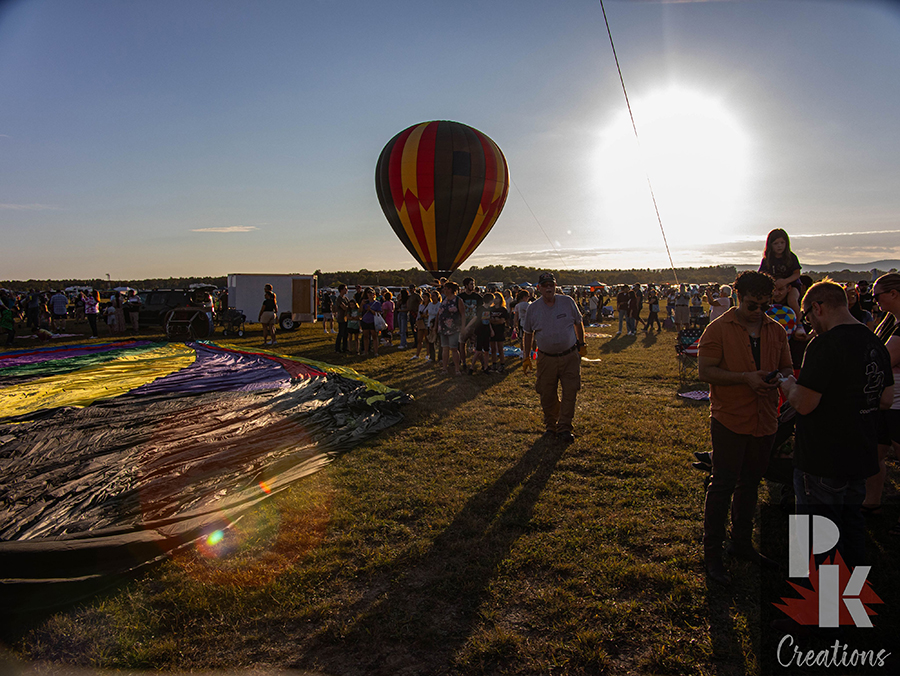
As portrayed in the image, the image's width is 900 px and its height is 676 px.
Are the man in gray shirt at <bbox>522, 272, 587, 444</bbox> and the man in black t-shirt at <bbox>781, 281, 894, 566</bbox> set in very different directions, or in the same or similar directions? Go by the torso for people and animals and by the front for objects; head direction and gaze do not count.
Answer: very different directions

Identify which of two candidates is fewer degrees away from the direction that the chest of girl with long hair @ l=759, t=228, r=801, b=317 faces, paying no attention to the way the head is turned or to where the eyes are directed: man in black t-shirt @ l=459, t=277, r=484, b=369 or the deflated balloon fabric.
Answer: the deflated balloon fabric

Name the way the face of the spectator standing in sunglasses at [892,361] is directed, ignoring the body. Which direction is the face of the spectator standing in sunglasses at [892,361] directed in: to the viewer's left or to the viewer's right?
to the viewer's left

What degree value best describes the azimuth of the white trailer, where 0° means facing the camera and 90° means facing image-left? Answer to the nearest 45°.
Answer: approximately 90°

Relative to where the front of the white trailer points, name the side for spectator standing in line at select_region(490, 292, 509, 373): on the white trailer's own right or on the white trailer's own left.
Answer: on the white trailer's own left

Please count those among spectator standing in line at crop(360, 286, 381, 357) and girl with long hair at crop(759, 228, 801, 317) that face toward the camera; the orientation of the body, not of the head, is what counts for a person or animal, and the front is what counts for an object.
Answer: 2

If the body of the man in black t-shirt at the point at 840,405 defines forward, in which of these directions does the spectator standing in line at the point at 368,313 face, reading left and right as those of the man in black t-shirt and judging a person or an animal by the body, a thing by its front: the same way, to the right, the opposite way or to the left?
the opposite way

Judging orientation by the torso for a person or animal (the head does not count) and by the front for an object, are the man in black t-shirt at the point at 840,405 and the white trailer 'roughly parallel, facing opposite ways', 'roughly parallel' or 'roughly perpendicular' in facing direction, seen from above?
roughly perpendicular

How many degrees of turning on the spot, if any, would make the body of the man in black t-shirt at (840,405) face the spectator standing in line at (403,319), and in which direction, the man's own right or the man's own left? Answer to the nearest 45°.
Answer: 0° — they already face them

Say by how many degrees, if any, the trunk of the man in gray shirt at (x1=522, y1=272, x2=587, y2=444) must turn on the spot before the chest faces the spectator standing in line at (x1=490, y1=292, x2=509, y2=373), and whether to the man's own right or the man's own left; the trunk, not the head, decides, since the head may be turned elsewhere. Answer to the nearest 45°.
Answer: approximately 180°

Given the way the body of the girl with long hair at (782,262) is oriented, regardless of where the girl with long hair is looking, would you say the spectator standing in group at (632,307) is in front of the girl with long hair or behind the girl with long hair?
behind

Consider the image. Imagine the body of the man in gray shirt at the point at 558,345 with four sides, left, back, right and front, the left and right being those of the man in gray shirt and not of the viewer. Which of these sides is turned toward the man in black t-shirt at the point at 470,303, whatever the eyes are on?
back

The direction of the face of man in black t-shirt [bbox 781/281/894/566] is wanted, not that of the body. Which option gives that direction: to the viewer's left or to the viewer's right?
to the viewer's left
